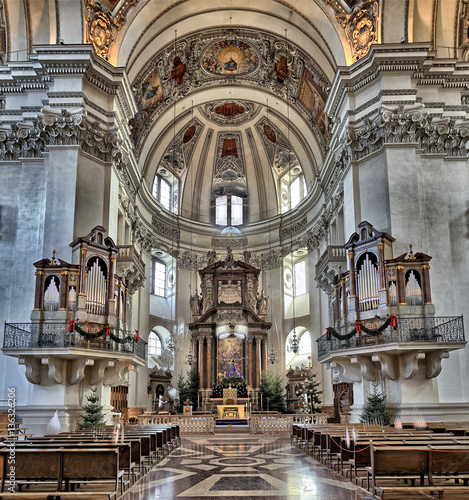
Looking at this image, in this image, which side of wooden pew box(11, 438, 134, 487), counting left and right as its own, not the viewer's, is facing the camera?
back

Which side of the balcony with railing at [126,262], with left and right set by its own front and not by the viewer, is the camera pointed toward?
right

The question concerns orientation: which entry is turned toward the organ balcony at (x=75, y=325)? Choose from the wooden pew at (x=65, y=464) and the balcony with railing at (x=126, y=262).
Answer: the wooden pew

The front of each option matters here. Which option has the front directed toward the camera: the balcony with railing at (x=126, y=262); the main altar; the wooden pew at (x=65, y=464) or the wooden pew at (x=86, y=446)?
the main altar

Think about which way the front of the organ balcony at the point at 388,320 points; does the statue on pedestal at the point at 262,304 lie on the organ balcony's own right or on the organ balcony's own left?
on the organ balcony's own right

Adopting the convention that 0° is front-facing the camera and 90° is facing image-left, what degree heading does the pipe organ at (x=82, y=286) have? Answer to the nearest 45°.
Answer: approximately 315°

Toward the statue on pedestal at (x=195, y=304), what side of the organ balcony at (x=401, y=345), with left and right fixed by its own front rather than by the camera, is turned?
right

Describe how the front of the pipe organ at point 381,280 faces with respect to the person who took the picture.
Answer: facing the viewer and to the left of the viewer

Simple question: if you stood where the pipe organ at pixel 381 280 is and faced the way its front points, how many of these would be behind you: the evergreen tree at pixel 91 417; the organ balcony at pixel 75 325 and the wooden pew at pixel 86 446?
0

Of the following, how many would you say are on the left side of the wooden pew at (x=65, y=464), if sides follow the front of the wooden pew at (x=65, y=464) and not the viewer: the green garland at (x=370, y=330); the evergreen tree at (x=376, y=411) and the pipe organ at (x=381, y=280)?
0

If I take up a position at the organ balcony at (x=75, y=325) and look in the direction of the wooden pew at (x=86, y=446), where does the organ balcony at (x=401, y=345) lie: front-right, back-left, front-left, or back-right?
front-left

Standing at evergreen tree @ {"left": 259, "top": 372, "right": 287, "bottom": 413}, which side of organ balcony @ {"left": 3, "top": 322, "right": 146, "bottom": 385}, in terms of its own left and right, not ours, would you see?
left

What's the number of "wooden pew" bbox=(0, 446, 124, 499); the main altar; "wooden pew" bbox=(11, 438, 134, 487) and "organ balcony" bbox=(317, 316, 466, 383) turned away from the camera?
2

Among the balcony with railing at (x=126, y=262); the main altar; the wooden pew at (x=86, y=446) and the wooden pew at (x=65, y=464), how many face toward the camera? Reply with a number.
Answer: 1

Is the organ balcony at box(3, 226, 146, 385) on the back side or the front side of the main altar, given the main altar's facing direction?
on the front side

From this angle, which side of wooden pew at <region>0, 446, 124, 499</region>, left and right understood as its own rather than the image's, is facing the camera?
back

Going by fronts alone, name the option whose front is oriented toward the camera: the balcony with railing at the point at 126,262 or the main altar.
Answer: the main altar

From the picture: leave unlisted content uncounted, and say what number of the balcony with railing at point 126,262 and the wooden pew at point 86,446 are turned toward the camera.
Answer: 0

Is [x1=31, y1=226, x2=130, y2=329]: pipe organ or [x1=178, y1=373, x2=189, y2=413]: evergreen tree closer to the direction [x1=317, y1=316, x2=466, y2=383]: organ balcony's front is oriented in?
the pipe organ

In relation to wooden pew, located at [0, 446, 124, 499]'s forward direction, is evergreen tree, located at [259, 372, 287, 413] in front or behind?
in front

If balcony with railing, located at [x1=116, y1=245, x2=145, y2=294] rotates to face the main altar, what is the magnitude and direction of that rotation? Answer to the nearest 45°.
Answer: approximately 45° to its left
